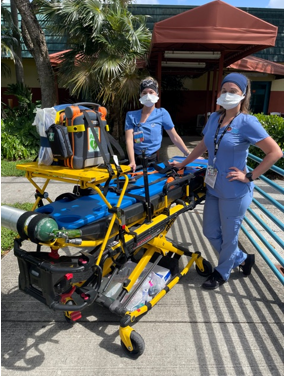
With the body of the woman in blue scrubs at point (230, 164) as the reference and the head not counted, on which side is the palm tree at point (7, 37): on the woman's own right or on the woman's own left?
on the woman's own right

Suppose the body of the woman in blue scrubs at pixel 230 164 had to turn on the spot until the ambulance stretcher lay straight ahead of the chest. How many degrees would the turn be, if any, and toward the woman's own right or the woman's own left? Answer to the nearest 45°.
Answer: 0° — they already face it

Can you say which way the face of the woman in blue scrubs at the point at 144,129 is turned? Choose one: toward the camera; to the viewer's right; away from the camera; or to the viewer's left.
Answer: toward the camera

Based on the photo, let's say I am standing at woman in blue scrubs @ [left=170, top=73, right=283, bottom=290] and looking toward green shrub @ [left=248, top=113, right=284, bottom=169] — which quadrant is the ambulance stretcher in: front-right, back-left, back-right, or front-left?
back-left

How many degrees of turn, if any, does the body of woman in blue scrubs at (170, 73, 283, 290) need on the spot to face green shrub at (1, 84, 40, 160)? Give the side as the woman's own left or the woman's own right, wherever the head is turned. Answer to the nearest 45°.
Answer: approximately 90° to the woman's own right

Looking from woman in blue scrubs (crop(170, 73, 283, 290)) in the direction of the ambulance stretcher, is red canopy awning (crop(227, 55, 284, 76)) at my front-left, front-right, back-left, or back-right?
back-right

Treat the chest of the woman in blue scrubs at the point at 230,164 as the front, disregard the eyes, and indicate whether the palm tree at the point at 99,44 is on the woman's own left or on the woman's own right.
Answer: on the woman's own right

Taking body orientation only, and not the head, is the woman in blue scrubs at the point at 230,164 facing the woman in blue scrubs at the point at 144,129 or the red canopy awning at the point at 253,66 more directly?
the woman in blue scrubs

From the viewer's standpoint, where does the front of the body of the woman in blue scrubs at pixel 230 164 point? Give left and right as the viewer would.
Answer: facing the viewer and to the left of the viewer

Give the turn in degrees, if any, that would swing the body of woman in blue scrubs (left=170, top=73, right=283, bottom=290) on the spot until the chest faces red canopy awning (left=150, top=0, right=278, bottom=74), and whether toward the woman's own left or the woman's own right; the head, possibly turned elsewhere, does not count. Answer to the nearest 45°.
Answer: approximately 135° to the woman's own right

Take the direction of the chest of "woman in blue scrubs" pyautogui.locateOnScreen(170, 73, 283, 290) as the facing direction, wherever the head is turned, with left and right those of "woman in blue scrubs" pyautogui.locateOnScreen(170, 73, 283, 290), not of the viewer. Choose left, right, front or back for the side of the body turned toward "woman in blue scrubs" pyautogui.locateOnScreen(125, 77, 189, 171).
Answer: right

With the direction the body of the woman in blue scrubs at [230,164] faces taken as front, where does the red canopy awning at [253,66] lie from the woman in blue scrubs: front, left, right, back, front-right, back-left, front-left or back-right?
back-right

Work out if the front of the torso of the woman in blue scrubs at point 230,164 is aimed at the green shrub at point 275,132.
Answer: no
